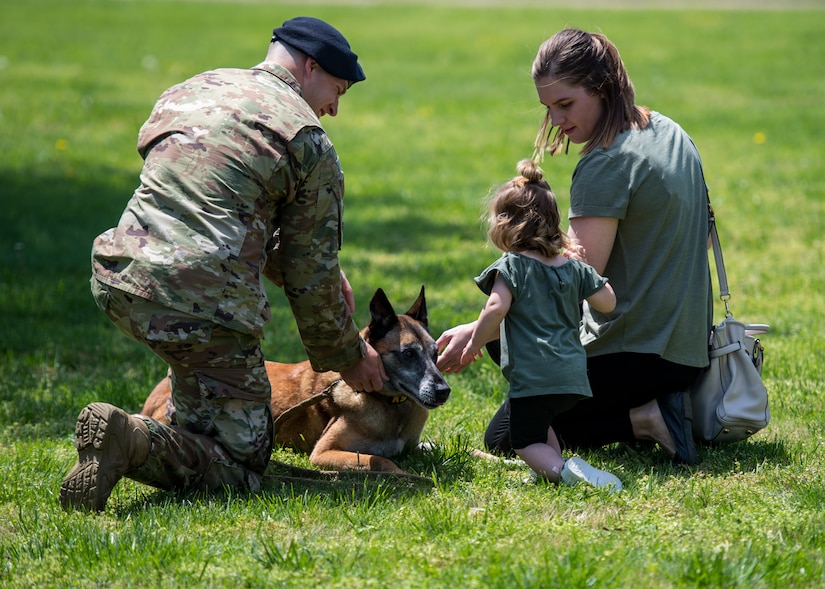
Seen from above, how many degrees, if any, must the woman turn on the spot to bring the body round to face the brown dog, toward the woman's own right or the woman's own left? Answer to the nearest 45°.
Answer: approximately 45° to the woman's own left

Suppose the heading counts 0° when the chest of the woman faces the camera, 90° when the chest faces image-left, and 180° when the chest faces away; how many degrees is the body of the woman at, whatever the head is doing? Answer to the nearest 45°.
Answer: approximately 135°

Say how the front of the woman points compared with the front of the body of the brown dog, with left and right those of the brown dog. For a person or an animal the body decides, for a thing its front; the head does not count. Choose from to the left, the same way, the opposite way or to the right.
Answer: the opposite way

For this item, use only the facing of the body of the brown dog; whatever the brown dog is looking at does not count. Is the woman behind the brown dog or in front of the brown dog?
in front

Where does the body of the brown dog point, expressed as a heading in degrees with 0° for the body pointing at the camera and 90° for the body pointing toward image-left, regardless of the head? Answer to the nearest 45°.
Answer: approximately 315°
